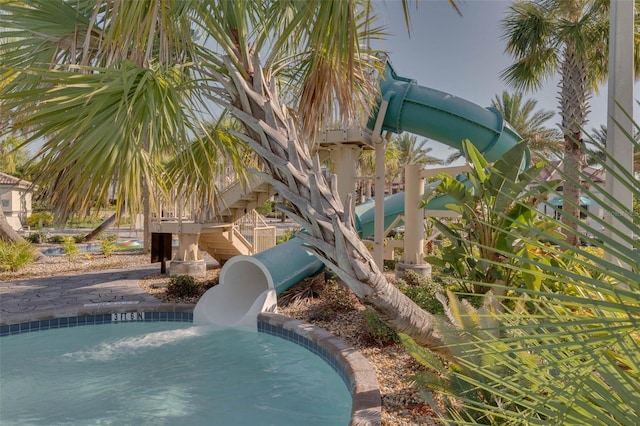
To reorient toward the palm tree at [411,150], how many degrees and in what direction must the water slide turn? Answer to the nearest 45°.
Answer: approximately 135° to its right

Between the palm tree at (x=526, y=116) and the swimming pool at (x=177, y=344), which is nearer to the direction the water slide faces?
the swimming pool

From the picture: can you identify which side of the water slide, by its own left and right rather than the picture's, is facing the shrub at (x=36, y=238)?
right

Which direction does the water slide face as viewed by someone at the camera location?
facing the viewer and to the left of the viewer

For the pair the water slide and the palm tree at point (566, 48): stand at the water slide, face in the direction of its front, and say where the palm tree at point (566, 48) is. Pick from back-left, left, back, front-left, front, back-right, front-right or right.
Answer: back
